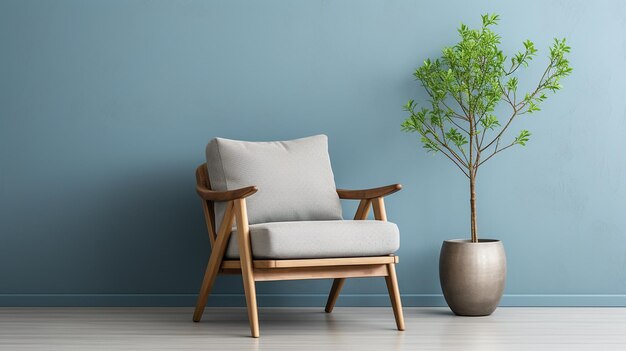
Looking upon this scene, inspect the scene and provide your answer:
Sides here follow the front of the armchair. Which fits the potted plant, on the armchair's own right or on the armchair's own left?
on the armchair's own left

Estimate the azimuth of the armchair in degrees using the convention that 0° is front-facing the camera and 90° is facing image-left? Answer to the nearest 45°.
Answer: approximately 315°
